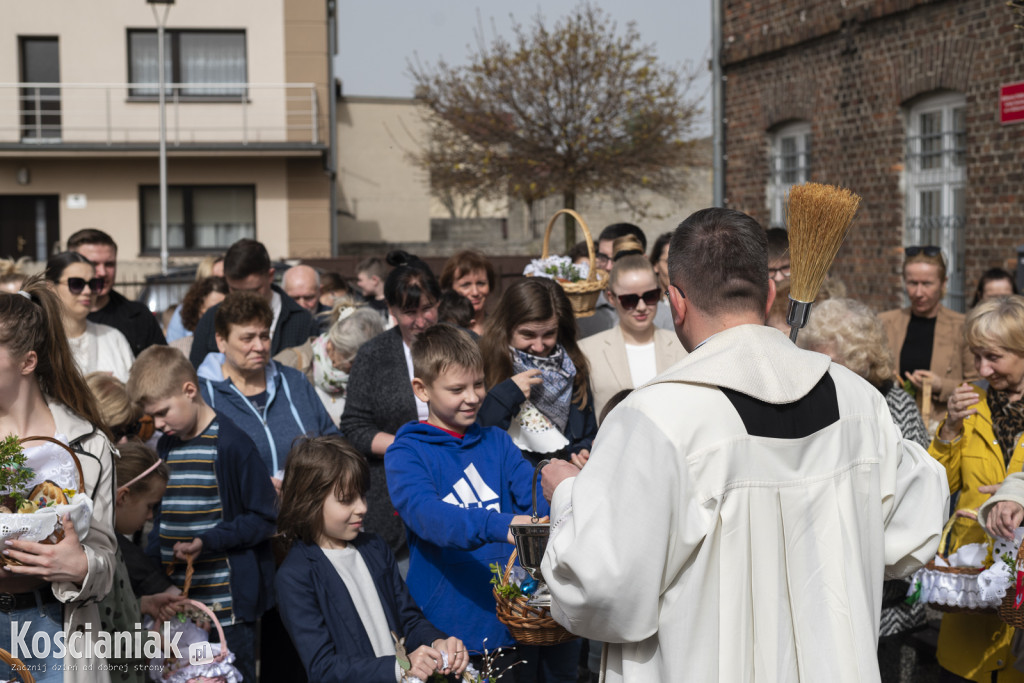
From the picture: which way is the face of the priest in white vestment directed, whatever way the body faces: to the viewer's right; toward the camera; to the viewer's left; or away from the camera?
away from the camera

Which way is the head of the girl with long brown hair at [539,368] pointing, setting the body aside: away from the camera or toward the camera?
toward the camera

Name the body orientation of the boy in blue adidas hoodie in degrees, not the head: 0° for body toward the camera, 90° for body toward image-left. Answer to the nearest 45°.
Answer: approximately 315°

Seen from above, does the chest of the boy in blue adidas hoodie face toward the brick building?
no

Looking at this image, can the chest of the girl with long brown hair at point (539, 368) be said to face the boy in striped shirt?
no

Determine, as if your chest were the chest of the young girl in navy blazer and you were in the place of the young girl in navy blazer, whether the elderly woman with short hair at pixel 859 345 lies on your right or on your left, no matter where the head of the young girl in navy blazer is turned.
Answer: on your left

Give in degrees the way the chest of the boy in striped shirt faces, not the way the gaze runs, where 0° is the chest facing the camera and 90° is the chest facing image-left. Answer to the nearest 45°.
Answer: approximately 45°

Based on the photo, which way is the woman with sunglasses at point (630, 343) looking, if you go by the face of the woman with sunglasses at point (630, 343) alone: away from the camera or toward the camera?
toward the camera

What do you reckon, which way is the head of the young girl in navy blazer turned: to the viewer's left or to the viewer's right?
to the viewer's right

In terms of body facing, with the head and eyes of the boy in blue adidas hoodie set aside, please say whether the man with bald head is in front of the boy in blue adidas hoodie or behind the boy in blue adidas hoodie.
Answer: behind

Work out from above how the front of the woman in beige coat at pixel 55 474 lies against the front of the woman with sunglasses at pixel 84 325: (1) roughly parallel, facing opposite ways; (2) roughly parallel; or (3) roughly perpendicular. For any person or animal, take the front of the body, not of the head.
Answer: roughly perpendicular

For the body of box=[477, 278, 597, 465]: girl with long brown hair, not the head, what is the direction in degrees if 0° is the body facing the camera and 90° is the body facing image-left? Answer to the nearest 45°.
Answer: approximately 0°

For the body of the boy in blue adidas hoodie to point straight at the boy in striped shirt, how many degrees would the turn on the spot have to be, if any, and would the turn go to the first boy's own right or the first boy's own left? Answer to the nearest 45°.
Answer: approximately 180°

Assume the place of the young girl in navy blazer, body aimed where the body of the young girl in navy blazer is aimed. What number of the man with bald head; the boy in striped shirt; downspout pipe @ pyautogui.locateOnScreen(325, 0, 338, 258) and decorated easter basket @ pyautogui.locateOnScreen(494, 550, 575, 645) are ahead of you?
1

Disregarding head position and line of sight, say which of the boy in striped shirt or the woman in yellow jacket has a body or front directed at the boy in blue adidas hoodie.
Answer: the woman in yellow jacket

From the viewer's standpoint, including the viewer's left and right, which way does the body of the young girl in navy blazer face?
facing the viewer and to the right of the viewer

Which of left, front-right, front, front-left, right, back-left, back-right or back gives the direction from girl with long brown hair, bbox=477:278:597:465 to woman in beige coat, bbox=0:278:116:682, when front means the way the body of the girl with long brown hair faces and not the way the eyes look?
front-right

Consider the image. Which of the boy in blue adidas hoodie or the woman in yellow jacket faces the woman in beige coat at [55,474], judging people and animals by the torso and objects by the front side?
the woman in yellow jacket
